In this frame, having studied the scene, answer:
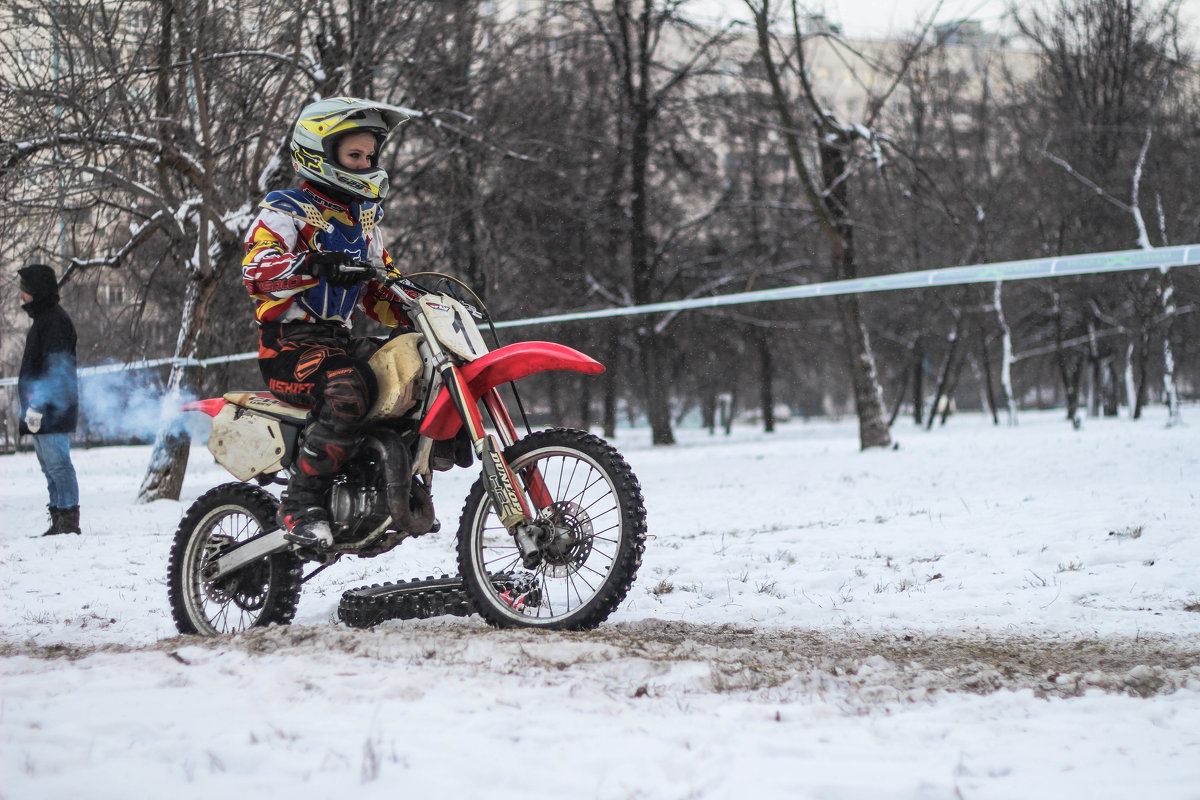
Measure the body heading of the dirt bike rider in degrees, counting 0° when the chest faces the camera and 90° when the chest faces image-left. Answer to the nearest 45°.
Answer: approximately 315°

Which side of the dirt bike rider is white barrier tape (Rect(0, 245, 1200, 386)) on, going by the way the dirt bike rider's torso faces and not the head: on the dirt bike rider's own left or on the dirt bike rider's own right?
on the dirt bike rider's own left

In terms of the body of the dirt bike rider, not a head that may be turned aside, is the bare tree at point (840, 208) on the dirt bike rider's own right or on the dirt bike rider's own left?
on the dirt bike rider's own left

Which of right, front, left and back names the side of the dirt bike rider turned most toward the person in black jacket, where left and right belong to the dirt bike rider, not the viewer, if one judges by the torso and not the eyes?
back
